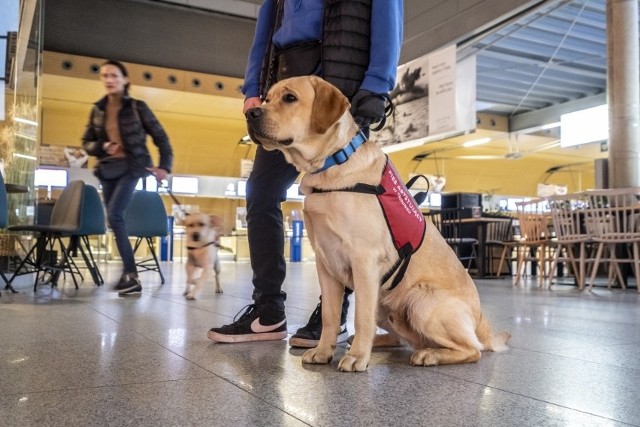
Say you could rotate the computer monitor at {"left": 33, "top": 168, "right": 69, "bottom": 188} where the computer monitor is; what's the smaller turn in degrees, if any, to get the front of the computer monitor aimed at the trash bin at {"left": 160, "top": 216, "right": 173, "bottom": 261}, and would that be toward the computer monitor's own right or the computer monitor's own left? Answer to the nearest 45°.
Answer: approximately 90° to the computer monitor's own left

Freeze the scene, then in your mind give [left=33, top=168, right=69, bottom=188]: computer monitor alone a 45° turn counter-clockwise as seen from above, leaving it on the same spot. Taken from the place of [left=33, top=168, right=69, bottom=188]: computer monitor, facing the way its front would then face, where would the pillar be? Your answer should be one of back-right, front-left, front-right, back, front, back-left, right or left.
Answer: front

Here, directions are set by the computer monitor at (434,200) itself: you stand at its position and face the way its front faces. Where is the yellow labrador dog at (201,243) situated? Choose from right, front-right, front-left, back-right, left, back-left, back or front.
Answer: front

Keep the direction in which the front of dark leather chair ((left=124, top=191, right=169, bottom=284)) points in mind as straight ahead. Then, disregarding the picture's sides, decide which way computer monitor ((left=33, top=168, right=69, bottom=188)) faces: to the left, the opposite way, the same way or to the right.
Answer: the opposite way

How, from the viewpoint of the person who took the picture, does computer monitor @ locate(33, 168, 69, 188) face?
facing the viewer

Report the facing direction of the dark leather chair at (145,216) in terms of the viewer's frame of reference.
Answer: facing away from the viewer

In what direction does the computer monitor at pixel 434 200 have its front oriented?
toward the camera

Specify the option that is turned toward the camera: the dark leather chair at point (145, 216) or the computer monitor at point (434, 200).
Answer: the computer monitor

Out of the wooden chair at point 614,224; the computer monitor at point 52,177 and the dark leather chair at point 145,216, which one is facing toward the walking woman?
the computer monitor

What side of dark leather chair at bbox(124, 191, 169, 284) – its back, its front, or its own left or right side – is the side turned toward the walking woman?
back
